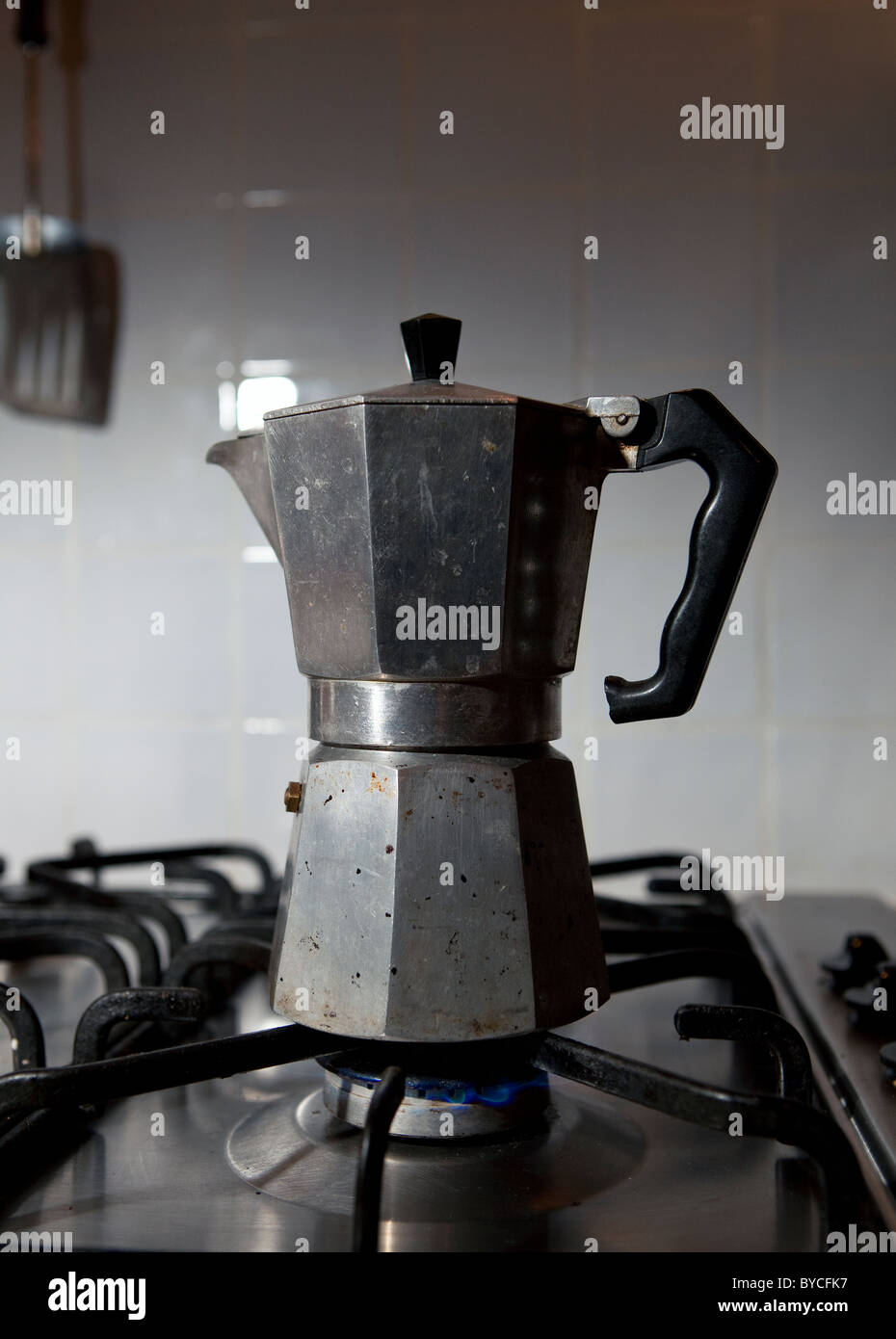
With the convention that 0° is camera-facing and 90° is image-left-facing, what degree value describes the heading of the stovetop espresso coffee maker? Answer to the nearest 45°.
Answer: approximately 90°

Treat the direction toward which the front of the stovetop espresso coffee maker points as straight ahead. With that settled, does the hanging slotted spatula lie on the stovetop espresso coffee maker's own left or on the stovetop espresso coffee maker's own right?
on the stovetop espresso coffee maker's own right
